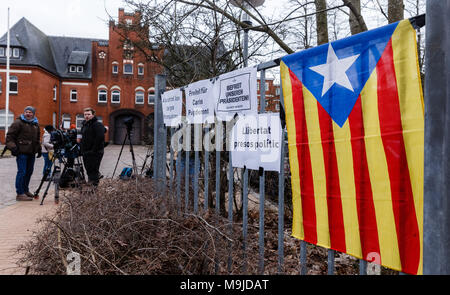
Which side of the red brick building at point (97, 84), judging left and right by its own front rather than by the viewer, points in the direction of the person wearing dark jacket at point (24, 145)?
front

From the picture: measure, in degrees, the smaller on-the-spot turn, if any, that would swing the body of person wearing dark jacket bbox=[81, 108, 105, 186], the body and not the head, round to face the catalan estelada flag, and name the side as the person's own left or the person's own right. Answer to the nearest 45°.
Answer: approximately 45° to the person's own left

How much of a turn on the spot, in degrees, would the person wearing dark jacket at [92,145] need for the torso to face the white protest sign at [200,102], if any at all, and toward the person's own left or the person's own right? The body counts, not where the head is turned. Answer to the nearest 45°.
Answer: approximately 45° to the person's own left

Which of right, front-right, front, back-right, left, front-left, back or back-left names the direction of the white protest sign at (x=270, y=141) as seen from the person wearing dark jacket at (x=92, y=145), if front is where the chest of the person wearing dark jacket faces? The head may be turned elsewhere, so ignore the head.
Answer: front-left

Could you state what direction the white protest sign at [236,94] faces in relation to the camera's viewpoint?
facing the viewer and to the left of the viewer

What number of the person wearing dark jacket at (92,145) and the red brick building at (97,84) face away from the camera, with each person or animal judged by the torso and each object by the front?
0

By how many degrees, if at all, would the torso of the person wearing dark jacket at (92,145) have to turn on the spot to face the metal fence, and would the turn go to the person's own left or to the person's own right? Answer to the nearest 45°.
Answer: approximately 45° to the person's own left

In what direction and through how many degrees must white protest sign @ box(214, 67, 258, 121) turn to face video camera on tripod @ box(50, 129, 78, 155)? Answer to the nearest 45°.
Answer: approximately 90° to its right

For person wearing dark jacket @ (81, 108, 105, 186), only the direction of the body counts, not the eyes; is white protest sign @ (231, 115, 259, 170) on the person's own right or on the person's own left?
on the person's own left

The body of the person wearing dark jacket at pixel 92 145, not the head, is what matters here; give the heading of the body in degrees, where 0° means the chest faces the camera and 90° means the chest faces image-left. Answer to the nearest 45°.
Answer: approximately 45°

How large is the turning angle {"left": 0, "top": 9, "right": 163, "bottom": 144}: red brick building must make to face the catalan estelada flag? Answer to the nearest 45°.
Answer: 0° — it already faces it

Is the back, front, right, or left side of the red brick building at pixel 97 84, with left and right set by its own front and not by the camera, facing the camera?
front

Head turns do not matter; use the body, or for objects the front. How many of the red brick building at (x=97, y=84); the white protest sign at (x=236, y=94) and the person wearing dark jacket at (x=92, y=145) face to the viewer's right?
0

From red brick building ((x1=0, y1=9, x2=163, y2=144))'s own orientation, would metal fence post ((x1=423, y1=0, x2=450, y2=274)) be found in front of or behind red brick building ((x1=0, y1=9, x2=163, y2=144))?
in front

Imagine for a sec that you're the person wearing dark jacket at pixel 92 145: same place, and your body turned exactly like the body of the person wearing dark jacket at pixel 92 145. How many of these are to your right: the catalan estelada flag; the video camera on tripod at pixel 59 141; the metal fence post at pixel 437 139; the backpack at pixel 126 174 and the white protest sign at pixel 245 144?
1
